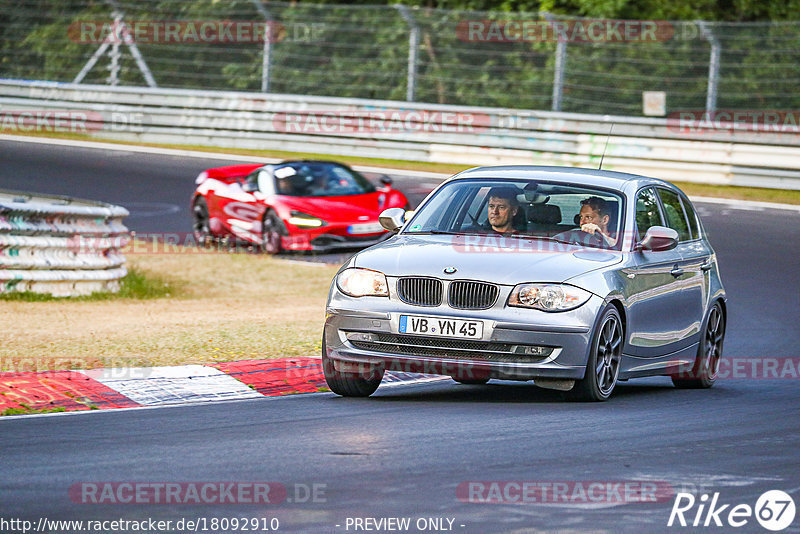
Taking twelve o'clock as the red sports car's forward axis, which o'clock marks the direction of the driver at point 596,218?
The driver is roughly at 1 o'clock from the red sports car.

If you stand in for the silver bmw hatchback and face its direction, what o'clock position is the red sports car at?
The red sports car is roughly at 4 o'clock from the silver bmw hatchback.

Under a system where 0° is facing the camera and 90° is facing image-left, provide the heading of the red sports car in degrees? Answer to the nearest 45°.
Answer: approximately 315°

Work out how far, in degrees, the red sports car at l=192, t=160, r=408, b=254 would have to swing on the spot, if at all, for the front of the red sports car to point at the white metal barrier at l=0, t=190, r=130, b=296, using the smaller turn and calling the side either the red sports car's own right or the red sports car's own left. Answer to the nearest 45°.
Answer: approximately 90° to the red sports car's own right

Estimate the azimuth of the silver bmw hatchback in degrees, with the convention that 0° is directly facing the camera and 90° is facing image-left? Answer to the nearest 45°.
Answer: approximately 45°

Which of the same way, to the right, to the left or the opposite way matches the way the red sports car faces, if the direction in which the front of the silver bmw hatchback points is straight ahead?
to the left

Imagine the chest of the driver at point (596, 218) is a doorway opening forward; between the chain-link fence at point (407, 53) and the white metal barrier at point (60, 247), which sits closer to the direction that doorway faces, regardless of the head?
the white metal barrier

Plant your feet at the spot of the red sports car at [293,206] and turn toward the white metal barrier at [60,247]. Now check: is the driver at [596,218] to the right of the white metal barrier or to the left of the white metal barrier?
left

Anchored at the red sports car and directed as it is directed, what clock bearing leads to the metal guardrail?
The metal guardrail is roughly at 8 o'clock from the red sports car.

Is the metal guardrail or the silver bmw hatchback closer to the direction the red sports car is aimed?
the silver bmw hatchback

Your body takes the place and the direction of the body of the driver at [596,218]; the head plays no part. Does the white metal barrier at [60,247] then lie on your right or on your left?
on your right
